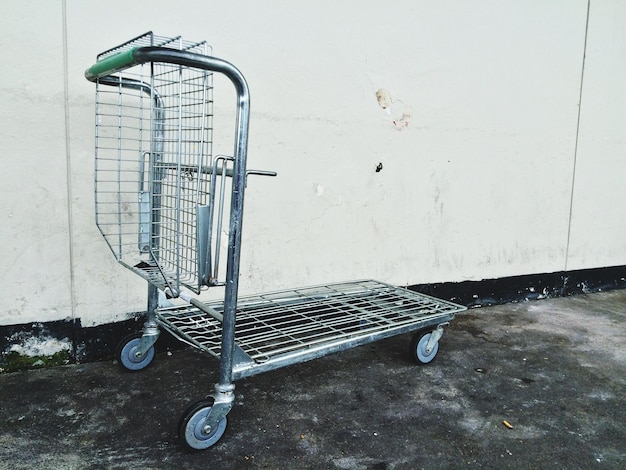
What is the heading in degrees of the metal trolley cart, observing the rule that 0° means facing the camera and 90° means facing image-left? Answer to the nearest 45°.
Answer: approximately 225°
